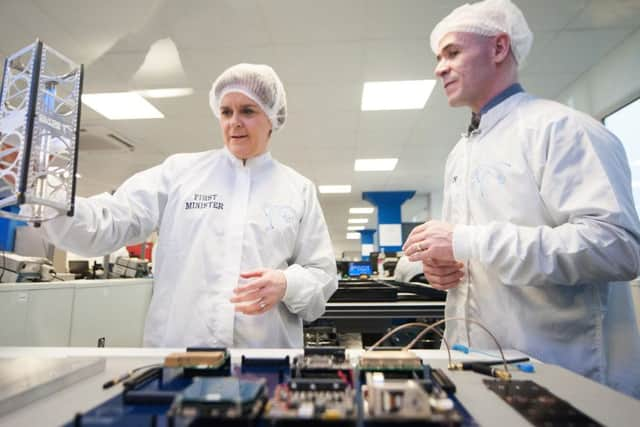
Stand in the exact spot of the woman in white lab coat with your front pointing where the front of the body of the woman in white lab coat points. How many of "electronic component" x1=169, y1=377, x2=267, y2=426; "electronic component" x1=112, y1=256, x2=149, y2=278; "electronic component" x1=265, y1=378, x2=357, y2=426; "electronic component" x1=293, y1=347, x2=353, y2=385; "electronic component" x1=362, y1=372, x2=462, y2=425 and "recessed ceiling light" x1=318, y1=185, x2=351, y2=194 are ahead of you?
4

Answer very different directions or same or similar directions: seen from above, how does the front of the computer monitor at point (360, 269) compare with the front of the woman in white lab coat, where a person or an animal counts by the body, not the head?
same or similar directions

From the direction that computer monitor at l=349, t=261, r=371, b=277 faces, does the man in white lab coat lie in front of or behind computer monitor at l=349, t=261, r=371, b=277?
in front

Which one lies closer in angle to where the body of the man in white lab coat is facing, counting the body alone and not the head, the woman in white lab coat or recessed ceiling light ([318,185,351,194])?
the woman in white lab coat

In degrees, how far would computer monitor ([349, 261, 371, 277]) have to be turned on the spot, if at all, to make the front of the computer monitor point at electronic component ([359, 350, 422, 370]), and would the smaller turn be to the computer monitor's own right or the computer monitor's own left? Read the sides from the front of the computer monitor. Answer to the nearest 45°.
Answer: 0° — it already faces it

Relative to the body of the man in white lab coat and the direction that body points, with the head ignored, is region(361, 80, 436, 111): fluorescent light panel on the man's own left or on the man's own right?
on the man's own right

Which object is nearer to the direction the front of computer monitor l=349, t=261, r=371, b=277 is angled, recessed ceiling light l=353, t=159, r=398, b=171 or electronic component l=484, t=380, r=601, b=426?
the electronic component

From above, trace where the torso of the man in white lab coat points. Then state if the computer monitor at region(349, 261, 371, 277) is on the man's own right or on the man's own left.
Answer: on the man's own right

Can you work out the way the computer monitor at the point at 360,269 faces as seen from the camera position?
facing the viewer

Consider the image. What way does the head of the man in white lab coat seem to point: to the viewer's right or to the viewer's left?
to the viewer's left

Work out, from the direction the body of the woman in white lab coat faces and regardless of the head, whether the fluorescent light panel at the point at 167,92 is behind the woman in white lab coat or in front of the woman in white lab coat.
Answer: behind

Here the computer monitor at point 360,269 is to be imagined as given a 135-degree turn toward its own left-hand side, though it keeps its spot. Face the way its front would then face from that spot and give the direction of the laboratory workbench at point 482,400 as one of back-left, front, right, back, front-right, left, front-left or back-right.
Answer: back-right

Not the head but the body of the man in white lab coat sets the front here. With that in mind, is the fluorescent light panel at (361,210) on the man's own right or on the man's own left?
on the man's own right

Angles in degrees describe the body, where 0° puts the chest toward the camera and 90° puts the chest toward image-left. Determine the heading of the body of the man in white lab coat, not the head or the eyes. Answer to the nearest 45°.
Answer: approximately 45°

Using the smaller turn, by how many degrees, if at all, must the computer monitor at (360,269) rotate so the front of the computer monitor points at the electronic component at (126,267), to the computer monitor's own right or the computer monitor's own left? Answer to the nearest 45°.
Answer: approximately 45° to the computer monitor's own right

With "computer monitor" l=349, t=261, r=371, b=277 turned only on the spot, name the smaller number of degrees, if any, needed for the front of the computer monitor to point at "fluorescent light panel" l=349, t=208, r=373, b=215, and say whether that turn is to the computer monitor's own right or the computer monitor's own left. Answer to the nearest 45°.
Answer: approximately 180°

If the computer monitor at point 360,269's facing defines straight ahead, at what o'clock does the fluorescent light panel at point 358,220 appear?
The fluorescent light panel is roughly at 6 o'clock from the computer monitor.

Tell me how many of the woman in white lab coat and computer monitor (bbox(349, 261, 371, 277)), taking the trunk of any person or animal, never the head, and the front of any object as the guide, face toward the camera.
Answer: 2
